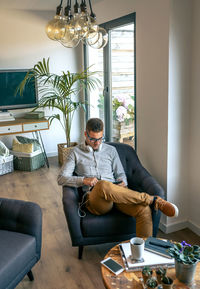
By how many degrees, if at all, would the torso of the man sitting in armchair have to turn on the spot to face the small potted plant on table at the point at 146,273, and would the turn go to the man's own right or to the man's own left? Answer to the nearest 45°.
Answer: approximately 45° to the man's own right

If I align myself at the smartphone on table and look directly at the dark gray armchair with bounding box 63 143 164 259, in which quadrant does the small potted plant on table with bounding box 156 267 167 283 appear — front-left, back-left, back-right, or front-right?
back-right

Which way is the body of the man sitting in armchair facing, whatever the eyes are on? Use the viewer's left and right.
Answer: facing the viewer and to the right of the viewer

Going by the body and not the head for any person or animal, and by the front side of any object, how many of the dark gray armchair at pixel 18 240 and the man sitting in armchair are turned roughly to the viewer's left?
0

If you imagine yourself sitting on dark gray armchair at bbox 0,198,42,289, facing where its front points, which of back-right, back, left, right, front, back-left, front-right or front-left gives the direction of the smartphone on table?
front

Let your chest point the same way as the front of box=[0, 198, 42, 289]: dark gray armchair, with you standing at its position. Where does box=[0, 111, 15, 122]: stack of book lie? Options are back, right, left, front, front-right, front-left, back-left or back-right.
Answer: back-left

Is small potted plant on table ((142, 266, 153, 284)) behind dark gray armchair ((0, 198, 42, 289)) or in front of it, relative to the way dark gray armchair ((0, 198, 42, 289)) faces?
in front

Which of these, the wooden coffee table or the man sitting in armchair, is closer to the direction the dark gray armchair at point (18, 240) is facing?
the wooden coffee table

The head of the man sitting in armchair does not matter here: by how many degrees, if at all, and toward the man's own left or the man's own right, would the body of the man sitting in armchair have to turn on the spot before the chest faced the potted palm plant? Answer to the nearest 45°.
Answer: approximately 135° to the man's own right

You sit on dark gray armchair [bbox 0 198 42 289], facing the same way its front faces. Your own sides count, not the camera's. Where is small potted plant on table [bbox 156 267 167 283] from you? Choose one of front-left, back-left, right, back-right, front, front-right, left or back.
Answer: front

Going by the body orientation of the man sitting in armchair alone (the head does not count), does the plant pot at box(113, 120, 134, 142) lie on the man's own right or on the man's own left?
on the man's own left

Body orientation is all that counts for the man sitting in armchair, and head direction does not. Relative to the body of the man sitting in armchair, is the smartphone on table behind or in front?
in front

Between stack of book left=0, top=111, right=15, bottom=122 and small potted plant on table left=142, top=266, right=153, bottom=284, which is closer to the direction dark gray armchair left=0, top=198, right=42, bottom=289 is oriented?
the small potted plant on table

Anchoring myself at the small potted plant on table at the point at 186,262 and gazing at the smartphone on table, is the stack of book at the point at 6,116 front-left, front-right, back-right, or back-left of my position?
front-right

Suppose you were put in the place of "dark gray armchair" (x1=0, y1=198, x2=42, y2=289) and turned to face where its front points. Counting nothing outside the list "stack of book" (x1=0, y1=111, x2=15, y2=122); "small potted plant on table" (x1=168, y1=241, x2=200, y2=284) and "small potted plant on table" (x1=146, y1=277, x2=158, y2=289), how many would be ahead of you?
2
